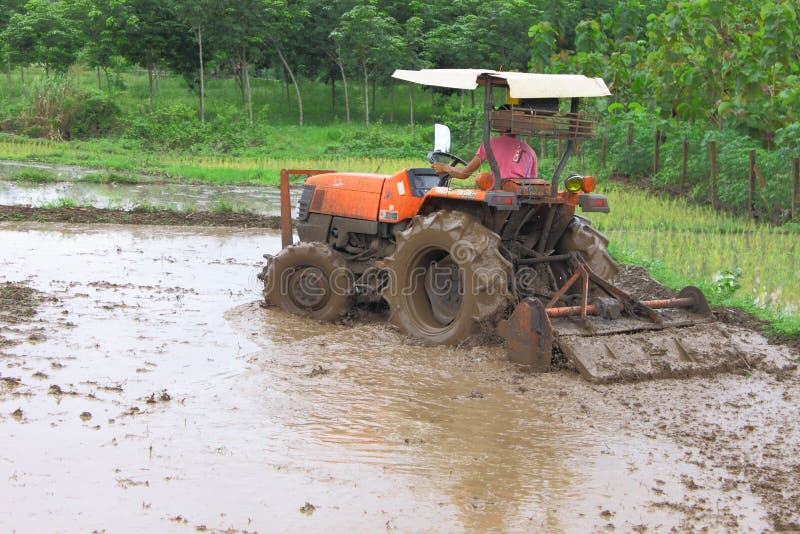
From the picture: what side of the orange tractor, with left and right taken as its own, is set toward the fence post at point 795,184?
right

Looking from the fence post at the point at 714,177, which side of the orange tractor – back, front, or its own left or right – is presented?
right

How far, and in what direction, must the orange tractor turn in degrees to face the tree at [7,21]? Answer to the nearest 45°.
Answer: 0° — it already faces it

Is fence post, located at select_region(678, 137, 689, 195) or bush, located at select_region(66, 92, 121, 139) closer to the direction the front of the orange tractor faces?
the bush

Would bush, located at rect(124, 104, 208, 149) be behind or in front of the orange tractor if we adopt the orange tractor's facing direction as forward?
in front

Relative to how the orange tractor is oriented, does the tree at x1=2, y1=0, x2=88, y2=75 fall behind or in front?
in front

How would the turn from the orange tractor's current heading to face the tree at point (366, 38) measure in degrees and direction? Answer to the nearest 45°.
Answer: approximately 45° to its right

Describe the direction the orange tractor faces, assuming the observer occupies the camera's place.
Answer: facing away from the viewer and to the left of the viewer

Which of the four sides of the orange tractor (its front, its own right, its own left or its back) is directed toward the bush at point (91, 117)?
front

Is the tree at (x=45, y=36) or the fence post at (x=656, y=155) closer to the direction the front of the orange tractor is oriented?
the tree

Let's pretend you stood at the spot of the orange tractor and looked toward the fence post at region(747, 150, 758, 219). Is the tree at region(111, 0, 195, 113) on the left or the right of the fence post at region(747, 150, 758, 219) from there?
left
